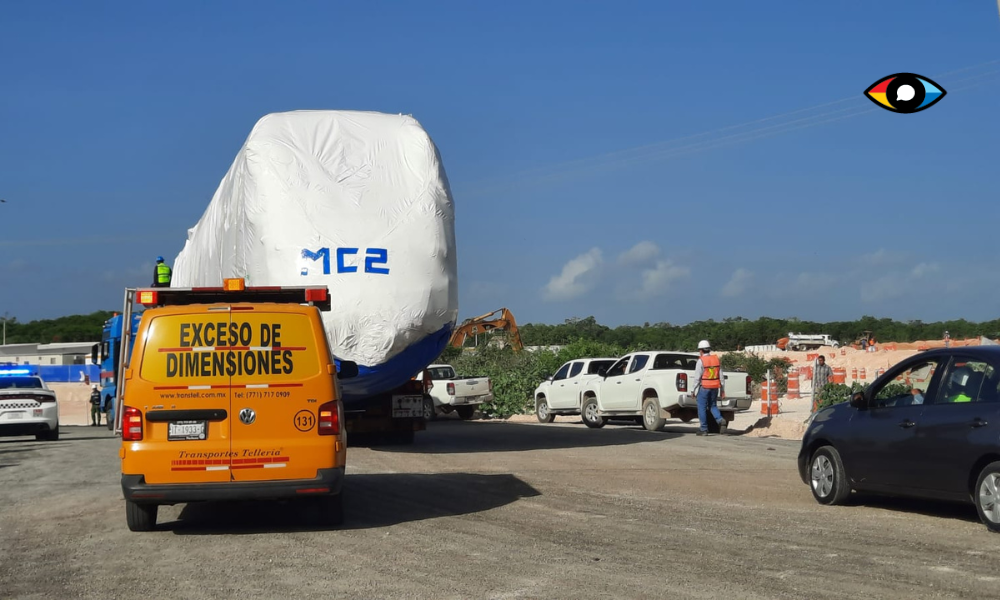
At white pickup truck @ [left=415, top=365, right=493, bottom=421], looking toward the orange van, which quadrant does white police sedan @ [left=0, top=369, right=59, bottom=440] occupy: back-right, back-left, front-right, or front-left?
front-right

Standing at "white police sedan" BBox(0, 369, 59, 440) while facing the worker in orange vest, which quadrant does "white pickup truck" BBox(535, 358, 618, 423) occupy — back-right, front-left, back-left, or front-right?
front-left

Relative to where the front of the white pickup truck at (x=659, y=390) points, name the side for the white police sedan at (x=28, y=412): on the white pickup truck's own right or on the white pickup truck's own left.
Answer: on the white pickup truck's own left

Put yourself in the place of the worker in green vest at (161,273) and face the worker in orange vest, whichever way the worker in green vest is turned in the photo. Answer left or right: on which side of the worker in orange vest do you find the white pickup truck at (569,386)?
left

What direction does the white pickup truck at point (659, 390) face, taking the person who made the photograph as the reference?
facing away from the viewer and to the left of the viewer

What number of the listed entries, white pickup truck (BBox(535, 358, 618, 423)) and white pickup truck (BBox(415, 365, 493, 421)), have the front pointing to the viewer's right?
0

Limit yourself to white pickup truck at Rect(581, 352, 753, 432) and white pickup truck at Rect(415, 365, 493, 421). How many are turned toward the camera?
0

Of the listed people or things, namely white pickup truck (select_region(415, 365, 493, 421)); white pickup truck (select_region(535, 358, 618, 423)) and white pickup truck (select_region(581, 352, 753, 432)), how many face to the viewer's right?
0

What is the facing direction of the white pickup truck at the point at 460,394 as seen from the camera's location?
facing away from the viewer and to the left of the viewer

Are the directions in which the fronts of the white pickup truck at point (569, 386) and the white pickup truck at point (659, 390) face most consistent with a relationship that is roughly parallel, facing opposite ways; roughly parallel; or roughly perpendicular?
roughly parallel

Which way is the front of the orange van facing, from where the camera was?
facing away from the viewer

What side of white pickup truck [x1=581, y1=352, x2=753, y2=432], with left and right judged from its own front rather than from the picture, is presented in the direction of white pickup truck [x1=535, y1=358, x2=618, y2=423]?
front

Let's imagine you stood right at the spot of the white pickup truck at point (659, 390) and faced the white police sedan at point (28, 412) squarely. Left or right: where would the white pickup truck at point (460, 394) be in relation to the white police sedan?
right

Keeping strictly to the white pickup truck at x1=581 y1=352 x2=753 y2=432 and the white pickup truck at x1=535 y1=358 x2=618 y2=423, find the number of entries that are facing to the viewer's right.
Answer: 0

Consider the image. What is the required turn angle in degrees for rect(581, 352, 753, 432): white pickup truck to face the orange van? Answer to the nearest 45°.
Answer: approximately 135° to its left

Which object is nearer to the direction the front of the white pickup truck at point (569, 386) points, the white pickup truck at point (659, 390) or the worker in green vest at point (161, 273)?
the worker in green vest

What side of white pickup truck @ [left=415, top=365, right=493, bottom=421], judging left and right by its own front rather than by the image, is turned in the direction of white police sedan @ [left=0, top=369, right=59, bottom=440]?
left
